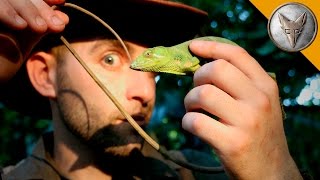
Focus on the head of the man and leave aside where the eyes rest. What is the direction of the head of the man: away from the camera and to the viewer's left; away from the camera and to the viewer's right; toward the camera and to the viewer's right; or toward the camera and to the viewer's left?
toward the camera and to the viewer's right

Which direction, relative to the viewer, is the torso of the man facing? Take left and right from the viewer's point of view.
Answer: facing the viewer and to the right of the viewer
